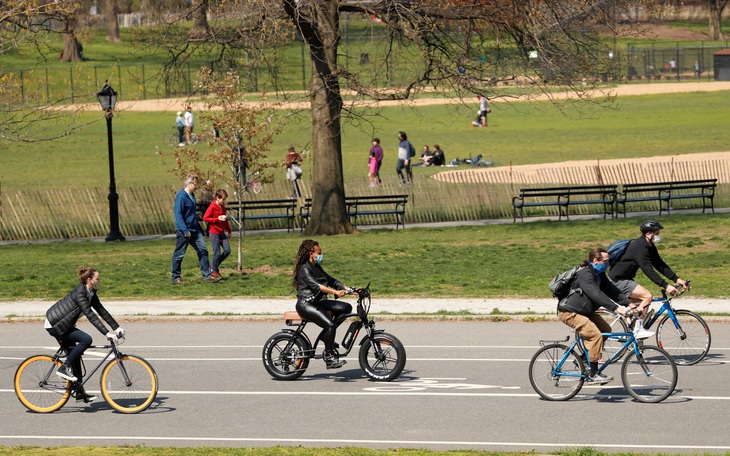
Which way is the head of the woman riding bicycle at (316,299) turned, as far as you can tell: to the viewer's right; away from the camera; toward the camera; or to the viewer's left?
to the viewer's right

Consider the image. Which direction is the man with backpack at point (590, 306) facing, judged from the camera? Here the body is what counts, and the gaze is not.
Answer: to the viewer's right

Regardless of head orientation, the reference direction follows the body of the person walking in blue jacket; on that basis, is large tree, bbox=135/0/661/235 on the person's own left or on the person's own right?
on the person's own left

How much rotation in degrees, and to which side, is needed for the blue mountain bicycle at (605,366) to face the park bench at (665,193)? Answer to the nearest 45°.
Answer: approximately 90° to its left

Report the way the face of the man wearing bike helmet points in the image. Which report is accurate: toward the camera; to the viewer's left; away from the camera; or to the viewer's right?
to the viewer's right

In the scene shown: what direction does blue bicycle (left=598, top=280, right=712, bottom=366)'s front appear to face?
to the viewer's right

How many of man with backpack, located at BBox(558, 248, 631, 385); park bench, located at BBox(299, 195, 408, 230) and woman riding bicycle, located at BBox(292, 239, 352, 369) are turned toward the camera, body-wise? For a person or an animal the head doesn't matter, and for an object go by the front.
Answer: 1

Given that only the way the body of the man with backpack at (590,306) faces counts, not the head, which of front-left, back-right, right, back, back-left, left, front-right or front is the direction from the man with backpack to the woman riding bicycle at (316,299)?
back

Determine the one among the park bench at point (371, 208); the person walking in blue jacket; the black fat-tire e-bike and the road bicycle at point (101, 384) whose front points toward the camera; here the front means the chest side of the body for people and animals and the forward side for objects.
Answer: the park bench

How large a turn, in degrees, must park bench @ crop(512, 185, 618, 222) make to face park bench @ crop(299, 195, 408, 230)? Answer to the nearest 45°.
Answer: approximately 90° to its right

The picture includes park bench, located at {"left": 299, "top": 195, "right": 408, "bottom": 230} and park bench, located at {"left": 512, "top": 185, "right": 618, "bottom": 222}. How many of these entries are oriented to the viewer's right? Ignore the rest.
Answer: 0

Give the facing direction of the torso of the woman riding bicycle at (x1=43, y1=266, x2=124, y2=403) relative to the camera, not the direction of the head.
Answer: to the viewer's right

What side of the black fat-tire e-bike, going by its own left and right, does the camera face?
right

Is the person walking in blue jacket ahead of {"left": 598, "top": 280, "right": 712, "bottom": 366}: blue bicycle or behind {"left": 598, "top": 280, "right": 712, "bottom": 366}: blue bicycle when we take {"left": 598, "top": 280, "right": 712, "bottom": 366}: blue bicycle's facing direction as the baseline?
behind

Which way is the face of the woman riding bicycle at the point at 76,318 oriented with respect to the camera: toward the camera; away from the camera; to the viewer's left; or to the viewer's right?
to the viewer's right

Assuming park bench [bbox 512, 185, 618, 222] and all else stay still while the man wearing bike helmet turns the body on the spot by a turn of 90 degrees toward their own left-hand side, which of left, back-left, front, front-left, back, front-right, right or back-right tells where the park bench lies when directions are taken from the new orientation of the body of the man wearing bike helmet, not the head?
front
